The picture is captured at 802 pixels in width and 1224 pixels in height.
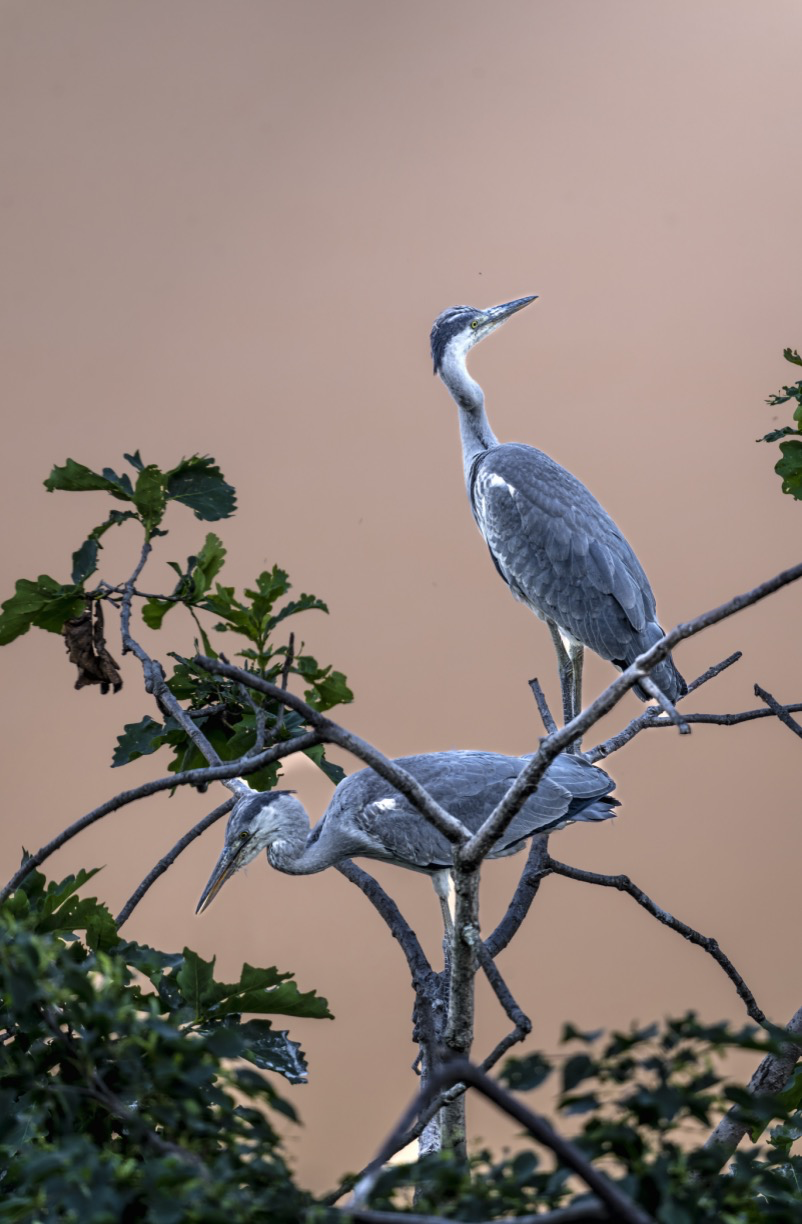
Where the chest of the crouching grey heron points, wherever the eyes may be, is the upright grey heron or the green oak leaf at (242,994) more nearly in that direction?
the green oak leaf

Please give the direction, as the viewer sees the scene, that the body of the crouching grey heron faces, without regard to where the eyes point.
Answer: to the viewer's left

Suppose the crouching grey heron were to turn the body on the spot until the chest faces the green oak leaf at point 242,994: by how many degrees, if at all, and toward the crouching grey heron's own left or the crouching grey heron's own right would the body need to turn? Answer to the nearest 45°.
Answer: approximately 90° to the crouching grey heron's own left

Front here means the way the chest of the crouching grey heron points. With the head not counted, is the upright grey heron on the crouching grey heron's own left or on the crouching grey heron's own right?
on the crouching grey heron's own right
